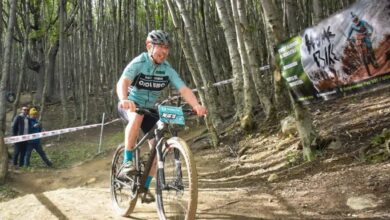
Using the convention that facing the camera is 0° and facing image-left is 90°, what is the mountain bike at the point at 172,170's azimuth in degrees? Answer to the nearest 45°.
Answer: approximately 315°

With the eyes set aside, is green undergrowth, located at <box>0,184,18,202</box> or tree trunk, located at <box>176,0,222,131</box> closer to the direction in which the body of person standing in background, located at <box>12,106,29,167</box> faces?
the tree trunk

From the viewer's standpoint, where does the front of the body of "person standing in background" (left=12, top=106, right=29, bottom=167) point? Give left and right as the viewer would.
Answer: facing the viewer and to the right of the viewer

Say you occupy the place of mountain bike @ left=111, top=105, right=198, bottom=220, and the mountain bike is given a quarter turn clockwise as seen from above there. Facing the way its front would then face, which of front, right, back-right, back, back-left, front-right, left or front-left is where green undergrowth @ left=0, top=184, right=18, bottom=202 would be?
right

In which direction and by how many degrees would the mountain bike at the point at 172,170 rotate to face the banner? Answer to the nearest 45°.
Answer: approximately 90° to its left

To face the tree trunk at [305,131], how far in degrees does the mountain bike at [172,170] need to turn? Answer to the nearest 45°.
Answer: approximately 90° to its left

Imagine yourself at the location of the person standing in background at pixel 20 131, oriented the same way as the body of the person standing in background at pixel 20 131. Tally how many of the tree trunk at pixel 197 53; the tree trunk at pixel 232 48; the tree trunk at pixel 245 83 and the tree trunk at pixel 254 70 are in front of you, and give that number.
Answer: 4

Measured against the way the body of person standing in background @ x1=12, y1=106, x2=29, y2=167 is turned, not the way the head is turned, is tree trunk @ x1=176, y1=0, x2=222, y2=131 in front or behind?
in front
